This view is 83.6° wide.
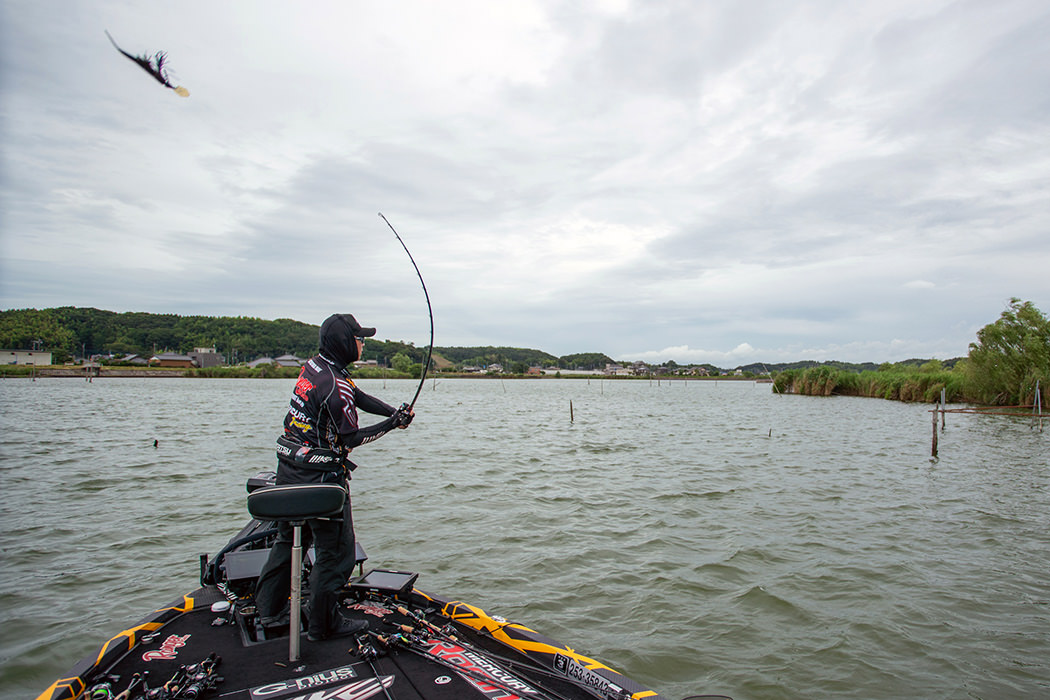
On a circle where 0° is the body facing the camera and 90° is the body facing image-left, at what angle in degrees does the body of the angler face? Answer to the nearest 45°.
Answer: approximately 225°

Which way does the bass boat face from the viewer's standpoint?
away from the camera
